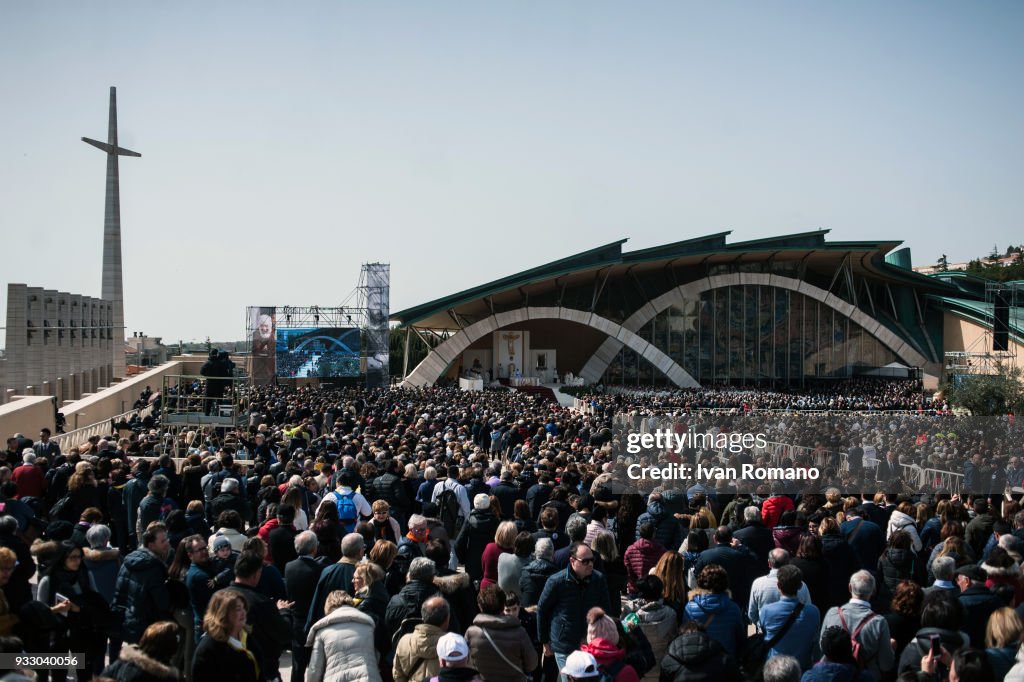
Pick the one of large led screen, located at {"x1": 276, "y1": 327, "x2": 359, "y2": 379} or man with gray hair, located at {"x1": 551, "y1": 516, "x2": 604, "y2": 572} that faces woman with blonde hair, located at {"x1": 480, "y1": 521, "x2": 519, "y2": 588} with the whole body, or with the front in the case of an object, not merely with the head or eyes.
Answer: the large led screen

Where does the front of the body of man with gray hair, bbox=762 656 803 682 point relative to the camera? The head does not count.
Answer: away from the camera

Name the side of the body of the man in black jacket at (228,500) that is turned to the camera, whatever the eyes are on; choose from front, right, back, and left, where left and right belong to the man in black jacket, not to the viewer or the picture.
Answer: back

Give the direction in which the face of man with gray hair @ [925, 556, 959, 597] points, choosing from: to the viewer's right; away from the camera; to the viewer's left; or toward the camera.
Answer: away from the camera

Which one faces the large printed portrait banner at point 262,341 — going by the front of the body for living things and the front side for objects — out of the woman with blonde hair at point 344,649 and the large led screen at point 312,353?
the woman with blonde hair

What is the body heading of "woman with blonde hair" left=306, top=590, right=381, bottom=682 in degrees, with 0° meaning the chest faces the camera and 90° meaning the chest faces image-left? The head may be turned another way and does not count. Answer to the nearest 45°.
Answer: approximately 180°

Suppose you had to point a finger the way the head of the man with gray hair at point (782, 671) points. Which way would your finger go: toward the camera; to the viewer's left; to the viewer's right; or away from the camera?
away from the camera

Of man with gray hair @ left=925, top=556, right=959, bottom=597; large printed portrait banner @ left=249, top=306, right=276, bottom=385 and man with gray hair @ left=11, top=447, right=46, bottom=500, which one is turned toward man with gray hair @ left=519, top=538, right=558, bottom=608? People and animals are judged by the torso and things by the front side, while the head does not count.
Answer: the large printed portrait banner

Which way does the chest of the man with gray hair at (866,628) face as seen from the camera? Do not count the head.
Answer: away from the camera

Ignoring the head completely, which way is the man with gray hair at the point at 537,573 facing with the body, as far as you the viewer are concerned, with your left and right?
facing away from the viewer

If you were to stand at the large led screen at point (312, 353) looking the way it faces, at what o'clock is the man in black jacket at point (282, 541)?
The man in black jacket is roughly at 12 o'clock from the large led screen.

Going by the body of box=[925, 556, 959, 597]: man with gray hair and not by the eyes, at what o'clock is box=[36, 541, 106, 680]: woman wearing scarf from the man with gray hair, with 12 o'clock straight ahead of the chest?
The woman wearing scarf is roughly at 8 o'clock from the man with gray hair.

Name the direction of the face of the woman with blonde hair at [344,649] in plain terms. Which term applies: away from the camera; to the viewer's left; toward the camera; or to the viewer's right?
away from the camera

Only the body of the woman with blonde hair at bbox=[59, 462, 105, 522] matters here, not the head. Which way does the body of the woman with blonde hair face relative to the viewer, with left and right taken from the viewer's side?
facing away from the viewer

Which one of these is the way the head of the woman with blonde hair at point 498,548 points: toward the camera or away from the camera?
away from the camera
